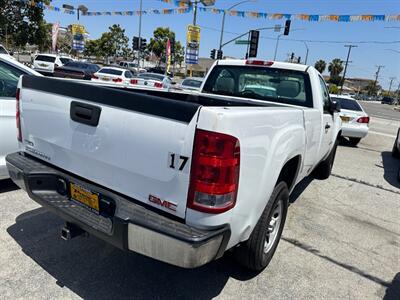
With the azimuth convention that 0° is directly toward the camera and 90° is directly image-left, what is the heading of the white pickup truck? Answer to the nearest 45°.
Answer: approximately 225°

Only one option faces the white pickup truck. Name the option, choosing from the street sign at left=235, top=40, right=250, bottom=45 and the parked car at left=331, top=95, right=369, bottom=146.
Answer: the street sign

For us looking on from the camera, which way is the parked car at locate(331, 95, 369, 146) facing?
facing away from the viewer

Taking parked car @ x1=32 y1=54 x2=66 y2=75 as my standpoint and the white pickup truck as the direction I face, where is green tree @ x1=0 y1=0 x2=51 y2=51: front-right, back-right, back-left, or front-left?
back-right

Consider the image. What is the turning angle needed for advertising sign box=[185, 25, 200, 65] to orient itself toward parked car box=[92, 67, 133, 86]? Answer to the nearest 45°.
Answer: approximately 45° to its right

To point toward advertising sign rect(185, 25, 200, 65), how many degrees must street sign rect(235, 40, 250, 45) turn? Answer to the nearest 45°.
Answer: approximately 45° to its right

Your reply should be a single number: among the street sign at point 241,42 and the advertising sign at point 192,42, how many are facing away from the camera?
0

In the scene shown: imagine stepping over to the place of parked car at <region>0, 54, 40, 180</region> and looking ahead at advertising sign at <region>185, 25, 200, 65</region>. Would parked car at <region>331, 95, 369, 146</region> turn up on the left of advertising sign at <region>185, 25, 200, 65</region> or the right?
right

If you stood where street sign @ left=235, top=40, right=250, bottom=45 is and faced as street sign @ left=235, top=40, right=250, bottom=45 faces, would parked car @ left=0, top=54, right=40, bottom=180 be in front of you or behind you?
in front

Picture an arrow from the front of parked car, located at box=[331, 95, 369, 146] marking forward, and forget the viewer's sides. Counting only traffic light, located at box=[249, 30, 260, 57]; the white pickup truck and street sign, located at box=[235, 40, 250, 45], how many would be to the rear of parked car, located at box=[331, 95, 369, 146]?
1

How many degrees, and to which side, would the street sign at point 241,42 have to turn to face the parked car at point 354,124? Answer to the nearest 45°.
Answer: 0° — it already faces it
